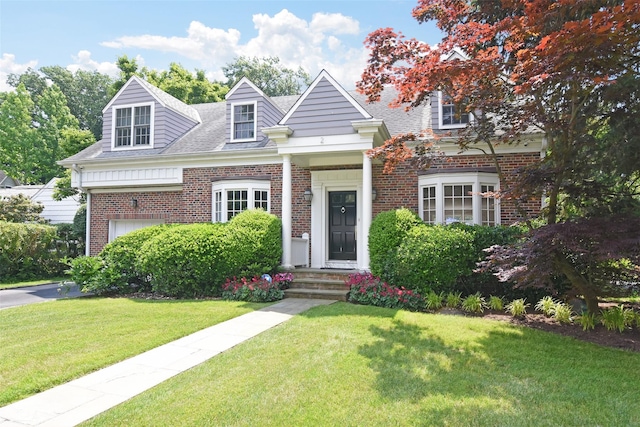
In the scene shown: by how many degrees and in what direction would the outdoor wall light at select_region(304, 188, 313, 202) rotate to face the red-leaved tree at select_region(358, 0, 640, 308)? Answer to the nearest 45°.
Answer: approximately 45° to its left

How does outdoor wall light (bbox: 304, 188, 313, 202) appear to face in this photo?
toward the camera

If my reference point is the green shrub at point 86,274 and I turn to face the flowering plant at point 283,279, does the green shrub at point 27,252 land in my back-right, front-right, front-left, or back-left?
back-left

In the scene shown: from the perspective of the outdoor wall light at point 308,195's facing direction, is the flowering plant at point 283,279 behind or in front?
in front

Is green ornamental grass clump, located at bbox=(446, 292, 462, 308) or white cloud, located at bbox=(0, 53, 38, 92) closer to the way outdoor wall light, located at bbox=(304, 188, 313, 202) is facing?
the green ornamental grass clump

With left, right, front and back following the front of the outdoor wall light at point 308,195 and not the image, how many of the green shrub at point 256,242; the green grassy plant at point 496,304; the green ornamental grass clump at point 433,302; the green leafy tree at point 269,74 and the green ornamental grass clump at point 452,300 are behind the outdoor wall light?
1

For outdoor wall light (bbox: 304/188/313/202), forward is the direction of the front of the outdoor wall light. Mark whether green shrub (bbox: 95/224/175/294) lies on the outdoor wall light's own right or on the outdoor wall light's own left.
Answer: on the outdoor wall light's own right

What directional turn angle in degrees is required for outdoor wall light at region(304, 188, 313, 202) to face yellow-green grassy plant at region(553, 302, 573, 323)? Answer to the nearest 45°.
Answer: approximately 45° to its left

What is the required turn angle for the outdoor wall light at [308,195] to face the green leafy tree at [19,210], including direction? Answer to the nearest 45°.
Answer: approximately 135° to its right

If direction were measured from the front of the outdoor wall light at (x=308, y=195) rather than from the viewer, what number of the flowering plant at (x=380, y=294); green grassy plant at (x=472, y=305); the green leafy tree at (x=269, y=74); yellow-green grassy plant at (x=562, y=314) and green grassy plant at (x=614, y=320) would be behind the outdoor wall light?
1

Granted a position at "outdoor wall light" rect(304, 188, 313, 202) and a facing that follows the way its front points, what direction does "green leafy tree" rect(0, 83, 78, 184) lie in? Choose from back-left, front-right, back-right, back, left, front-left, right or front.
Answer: back-right

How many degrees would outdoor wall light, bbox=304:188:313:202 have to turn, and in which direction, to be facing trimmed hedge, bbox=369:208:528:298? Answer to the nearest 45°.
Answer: approximately 45° to its left

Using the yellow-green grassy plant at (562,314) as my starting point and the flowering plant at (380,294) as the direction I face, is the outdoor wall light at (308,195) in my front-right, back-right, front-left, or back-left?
front-right

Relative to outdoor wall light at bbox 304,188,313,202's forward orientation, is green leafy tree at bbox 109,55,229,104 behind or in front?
behind
